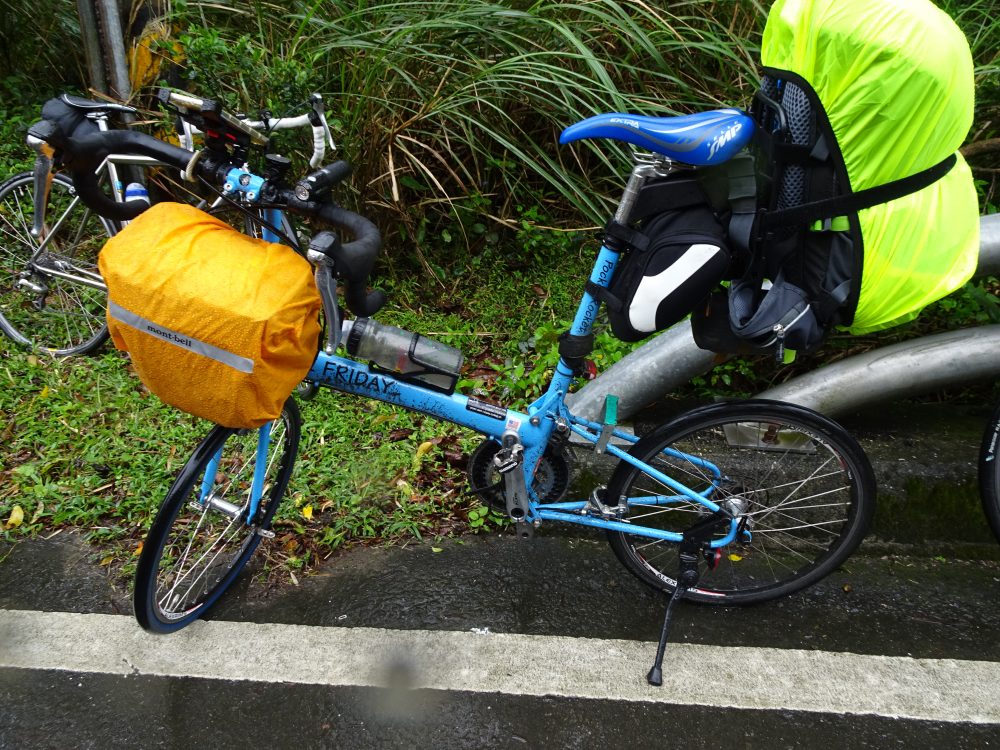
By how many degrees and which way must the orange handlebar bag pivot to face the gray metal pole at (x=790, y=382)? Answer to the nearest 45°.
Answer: approximately 135° to its left

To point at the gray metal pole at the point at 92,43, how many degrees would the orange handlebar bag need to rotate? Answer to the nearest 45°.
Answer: approximately 135° to its right

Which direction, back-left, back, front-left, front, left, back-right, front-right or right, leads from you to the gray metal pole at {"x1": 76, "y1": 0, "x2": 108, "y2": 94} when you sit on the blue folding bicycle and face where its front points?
front-right

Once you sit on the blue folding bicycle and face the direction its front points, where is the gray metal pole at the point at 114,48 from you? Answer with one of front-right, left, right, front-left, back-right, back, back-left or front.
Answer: front-right

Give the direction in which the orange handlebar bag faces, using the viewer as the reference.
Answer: facing the viewer and to the left of the viewer

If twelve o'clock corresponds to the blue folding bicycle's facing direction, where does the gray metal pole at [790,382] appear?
The gray metal pole is roughly at 5 o'clock from the blue folding bicycle.

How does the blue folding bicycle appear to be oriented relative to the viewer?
to the viewer's left
